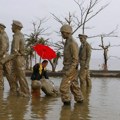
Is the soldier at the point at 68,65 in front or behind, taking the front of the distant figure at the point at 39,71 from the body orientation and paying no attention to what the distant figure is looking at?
in front

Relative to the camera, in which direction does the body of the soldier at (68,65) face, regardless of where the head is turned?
to the viewer's left

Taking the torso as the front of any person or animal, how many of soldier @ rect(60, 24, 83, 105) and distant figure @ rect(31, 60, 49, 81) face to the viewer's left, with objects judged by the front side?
1

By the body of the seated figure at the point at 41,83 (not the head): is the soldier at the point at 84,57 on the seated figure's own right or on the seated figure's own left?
on the seated figure's own left

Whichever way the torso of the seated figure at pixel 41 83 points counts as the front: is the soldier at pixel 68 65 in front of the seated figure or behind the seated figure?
in front

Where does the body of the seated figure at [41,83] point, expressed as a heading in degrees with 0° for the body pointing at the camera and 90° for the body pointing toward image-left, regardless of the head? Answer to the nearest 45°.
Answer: approximately 315°

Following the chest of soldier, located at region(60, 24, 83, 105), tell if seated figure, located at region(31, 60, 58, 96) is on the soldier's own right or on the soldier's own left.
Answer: on the soldier's own right

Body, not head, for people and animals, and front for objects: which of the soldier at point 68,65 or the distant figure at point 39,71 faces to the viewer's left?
the soldier
